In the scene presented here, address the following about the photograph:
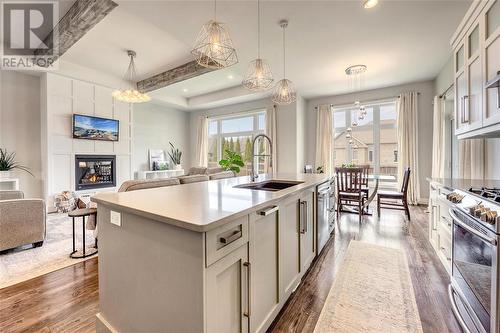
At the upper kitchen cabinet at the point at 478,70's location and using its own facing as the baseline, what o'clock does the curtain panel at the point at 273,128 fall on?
The curtain panel is roughly at 1 o'clock from the upper kitchen cabinet.

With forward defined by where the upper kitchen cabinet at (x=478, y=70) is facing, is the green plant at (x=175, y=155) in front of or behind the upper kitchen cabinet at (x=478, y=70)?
in front

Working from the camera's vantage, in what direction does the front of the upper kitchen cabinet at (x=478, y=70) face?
facing to the left of the viewer

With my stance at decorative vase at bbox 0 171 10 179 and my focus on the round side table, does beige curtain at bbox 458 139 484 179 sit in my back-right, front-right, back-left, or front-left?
front-left

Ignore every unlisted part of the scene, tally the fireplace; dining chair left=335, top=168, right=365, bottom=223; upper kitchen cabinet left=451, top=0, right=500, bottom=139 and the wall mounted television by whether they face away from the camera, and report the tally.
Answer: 1

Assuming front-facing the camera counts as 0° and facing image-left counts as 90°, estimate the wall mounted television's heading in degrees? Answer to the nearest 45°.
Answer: approximately 315°

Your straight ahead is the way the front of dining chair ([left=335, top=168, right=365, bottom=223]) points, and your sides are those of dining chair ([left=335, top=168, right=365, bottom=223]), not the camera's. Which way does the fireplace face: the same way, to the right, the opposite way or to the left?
to the right

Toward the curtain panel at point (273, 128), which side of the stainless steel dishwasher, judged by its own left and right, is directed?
left

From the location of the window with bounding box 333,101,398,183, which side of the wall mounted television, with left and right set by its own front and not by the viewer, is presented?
front

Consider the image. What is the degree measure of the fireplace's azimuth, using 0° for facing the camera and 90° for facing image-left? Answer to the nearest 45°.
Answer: approximately 315°

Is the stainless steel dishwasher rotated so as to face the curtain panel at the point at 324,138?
no

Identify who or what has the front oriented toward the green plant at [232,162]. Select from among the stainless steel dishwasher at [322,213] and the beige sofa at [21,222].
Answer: the beige sofa

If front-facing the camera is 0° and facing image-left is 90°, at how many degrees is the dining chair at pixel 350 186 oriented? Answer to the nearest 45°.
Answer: approximately 180°

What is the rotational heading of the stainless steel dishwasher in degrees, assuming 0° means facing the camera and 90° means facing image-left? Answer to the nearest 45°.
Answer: approximately 270°

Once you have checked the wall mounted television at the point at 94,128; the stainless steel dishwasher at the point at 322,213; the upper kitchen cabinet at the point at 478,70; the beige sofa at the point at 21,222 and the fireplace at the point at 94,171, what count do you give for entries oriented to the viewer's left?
1

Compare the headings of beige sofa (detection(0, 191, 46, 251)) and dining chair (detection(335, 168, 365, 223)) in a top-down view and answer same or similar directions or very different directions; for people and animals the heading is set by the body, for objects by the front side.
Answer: same or similar directions

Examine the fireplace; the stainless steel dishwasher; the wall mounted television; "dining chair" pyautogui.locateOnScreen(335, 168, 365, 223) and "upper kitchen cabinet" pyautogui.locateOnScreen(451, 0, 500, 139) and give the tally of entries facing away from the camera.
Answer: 1
